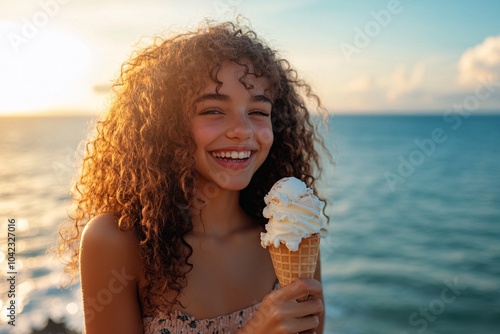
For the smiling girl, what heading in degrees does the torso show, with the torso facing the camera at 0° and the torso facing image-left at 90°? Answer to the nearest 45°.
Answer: approximately 315°

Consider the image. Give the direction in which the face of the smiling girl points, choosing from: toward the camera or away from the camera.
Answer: toward the camera
